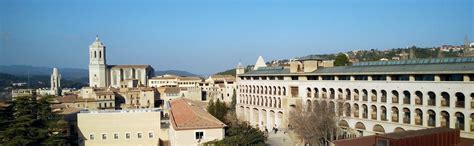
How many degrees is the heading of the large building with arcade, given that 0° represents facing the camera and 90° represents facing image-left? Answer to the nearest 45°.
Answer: approximately 45°

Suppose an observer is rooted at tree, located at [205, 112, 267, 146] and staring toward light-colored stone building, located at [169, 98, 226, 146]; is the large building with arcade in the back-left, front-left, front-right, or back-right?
back-right

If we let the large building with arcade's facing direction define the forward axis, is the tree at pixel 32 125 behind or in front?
in front

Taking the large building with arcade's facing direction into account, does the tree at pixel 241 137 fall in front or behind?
in front

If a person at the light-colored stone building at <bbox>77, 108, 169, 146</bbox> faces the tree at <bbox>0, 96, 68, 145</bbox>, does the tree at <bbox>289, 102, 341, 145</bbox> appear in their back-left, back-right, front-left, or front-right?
back-left
